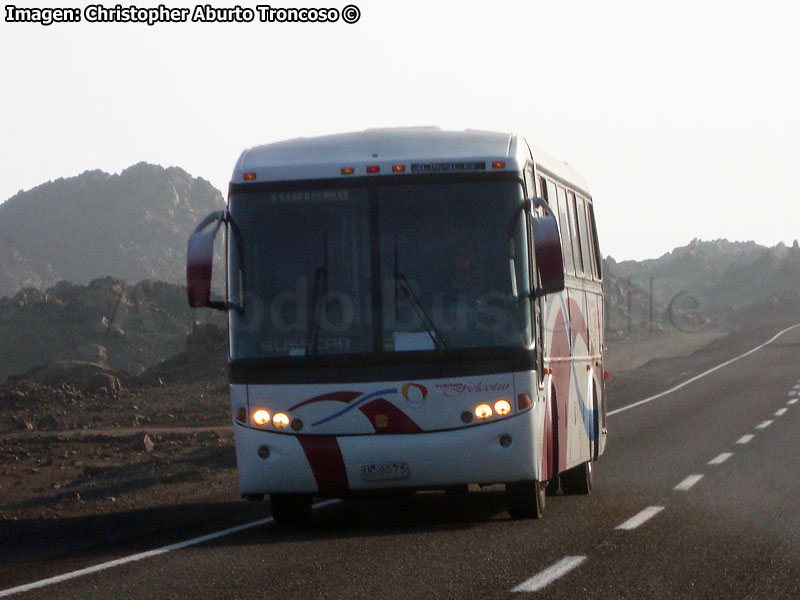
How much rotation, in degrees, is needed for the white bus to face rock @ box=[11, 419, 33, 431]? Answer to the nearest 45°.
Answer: approximately 135° to its right

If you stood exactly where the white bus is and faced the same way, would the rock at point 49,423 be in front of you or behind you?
behind

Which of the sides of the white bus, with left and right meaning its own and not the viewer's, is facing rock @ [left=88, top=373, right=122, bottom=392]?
back

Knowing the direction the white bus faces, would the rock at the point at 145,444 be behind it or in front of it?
behind

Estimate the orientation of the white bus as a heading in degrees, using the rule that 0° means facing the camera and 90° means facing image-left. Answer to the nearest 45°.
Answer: approximately 0°
